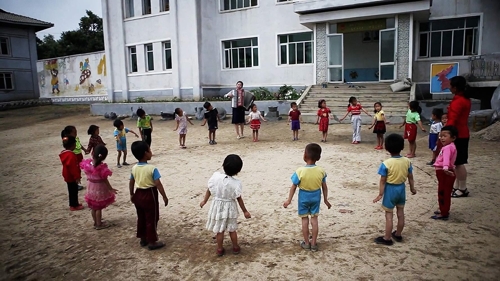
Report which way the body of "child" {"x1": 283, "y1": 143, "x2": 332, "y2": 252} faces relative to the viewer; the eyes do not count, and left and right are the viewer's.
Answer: facing away from the viewer

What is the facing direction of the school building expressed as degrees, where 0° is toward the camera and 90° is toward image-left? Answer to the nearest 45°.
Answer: approximately 0°

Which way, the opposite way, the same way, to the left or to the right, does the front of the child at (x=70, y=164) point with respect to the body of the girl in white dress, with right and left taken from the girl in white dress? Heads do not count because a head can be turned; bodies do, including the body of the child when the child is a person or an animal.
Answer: to the right

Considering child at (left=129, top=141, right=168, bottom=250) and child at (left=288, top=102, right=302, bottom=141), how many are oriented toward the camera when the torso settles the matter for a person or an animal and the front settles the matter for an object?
1

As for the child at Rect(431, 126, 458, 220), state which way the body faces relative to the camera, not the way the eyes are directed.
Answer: to the viewer's left

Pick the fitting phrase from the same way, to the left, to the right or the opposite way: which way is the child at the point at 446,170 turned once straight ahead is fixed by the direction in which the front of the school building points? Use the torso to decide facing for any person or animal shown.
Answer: to the right

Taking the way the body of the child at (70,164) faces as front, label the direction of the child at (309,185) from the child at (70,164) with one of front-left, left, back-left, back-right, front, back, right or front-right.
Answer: front-right

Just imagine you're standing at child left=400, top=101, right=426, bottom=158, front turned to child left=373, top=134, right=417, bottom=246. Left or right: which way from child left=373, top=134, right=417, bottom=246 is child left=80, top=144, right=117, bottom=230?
right

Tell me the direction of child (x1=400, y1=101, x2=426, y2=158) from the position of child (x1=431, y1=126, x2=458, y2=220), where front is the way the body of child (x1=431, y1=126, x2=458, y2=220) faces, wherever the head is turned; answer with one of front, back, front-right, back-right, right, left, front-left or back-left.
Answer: right

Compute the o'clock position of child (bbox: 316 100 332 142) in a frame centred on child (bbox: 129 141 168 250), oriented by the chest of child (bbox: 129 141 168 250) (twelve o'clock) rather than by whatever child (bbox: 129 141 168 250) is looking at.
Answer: child (bbox: 316 100 332 142) is roughly at 12 o'clock from child (bbox: 129 141 168 250).

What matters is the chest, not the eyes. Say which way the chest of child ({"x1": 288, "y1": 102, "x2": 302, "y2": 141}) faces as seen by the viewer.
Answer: toward the camera

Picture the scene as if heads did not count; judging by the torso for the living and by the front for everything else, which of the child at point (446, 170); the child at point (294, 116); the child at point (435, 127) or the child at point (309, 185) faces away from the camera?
the child at point (309, 185)

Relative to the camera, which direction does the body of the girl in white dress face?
away from the camera

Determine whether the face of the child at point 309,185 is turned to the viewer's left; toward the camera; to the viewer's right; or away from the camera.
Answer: away from the camera

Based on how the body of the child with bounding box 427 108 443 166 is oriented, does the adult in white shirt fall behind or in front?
in front

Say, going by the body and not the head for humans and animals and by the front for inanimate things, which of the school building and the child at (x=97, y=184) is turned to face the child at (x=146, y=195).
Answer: the school building
